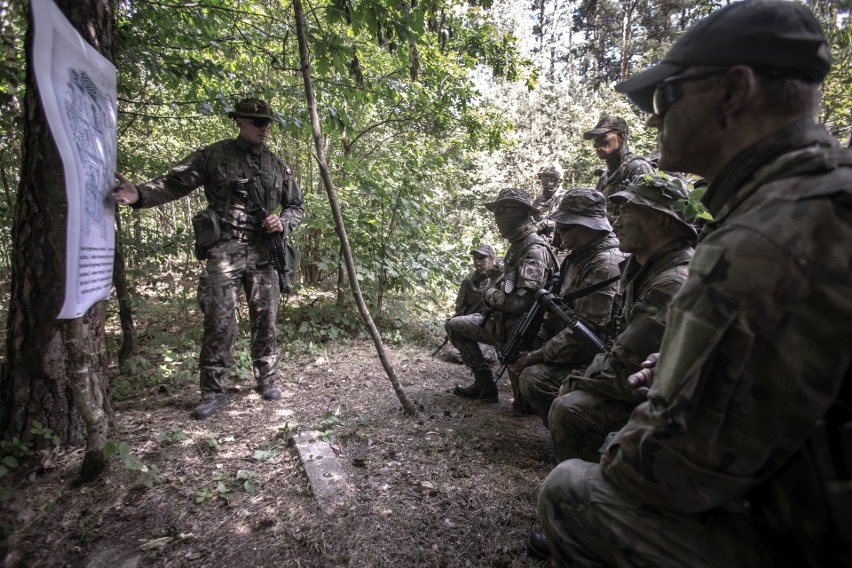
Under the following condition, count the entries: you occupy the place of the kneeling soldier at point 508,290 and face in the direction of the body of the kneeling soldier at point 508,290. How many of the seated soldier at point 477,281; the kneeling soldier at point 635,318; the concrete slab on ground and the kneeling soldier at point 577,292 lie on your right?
1

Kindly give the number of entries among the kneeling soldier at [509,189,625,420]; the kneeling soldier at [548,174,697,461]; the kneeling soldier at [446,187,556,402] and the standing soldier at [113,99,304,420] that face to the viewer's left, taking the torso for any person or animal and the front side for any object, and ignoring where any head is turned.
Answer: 3

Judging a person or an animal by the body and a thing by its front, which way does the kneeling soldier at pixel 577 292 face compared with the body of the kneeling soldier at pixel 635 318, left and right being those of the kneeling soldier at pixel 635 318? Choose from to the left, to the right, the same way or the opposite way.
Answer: the same way

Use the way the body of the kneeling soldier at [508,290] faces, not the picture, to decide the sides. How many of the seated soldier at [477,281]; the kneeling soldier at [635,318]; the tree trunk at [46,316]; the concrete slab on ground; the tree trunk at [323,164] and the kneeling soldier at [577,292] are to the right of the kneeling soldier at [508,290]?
1

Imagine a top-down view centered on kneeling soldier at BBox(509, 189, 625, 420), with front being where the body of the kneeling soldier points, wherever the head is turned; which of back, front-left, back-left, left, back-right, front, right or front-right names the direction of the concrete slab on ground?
front-left

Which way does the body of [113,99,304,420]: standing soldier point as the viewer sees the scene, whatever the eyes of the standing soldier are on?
toward the camera

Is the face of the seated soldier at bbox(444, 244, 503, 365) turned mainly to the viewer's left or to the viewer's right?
to the viewer's left

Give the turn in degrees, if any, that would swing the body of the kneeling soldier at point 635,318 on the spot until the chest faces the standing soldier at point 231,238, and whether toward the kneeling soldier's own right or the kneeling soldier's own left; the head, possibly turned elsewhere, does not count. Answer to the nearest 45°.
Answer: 0° — they already face them

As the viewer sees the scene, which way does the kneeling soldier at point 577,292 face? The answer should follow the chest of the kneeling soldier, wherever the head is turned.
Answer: to the viewer's left

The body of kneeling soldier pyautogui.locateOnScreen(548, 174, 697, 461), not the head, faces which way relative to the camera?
to the viewer's left

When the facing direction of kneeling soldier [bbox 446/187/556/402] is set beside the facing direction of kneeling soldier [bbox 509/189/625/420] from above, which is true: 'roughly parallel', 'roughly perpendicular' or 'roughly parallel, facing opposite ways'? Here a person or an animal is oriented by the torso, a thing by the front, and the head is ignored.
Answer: roughly parallel

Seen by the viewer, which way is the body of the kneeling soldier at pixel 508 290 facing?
to the viewer's left

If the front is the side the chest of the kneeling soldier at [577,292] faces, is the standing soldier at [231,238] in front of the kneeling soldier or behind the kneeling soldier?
in front

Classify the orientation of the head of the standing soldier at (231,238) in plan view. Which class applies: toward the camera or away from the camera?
toward the camera

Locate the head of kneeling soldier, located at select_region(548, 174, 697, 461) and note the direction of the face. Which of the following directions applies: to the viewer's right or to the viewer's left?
to the viewer's left

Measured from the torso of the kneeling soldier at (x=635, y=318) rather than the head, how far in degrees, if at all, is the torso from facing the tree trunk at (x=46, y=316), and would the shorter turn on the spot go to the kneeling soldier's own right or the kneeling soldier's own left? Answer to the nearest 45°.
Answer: approximately 45° to the kneeling soldier's own left

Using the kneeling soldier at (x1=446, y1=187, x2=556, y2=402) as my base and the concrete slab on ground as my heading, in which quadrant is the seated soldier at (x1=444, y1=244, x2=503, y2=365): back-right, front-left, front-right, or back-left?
back-right

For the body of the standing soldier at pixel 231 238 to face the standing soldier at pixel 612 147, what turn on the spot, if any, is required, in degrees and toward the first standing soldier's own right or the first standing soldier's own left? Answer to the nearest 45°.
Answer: approximately 90° to the first standing soldier's own left

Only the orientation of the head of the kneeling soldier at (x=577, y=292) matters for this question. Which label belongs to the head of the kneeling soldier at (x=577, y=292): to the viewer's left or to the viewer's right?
to the viewer's left

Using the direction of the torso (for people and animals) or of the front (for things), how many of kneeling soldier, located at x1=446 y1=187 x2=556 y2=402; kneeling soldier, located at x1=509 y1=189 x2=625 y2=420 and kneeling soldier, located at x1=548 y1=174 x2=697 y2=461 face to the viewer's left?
3

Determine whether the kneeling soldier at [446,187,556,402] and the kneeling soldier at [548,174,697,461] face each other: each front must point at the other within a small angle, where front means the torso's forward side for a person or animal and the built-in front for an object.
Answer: no
